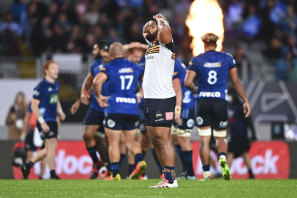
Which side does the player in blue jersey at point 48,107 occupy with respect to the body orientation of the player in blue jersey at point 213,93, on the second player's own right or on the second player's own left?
on the second player's own left

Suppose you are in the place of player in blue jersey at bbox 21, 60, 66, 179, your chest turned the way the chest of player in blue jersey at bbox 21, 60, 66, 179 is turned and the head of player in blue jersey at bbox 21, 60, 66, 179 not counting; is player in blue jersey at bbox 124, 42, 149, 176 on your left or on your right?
on your left

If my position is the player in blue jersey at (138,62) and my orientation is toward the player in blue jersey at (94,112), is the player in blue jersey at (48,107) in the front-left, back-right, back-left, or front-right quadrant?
front-right

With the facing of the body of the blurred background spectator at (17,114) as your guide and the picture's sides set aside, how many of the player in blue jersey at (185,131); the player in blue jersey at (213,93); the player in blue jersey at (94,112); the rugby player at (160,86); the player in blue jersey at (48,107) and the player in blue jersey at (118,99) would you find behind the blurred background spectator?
0

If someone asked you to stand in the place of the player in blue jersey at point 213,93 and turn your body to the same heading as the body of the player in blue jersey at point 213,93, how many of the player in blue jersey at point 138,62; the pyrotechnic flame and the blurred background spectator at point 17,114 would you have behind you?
0

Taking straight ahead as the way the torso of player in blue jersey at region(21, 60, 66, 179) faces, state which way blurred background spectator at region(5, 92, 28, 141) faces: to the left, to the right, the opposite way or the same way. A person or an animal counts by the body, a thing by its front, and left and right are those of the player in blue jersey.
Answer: the same way

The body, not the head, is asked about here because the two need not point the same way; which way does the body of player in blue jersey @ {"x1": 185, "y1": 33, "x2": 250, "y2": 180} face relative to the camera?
away from the camera

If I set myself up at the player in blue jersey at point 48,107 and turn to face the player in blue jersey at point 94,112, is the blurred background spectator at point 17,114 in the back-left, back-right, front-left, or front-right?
back-left

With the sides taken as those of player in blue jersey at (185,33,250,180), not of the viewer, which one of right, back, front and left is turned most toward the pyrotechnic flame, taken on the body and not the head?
front

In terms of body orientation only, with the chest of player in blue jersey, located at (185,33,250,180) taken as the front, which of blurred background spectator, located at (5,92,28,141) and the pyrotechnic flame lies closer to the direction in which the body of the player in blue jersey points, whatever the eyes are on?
the pyrotechnic flame

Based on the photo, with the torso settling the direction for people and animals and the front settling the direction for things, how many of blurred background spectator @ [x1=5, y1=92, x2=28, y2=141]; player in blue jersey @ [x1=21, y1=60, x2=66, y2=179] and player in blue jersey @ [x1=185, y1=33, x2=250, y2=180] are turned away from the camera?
1

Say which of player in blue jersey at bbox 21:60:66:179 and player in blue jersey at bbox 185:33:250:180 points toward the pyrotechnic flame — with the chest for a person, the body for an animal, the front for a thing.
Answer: player in blue jersey at bbox 185:33:250:180

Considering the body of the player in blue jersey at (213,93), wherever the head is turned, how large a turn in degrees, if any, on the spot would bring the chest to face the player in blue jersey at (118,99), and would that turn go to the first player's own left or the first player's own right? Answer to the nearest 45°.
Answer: approximately 90° to the first player's own left

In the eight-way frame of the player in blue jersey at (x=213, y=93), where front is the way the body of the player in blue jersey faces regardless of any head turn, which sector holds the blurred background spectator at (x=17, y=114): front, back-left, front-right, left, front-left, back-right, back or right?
front-left

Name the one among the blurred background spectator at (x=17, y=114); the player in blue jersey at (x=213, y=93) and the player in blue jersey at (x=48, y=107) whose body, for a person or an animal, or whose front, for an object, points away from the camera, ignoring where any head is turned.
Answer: the player in blue jersey at (x=213, y=93)

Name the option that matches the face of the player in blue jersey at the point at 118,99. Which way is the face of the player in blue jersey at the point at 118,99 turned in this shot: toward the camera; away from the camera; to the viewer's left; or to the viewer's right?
away from the camera

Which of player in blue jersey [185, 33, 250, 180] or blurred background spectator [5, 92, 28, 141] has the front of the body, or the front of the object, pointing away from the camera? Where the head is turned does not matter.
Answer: the player in blue jersey

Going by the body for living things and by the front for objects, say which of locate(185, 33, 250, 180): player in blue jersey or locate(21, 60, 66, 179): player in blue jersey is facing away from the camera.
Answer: locate(185, 33, 250, 180): player in blue jersey

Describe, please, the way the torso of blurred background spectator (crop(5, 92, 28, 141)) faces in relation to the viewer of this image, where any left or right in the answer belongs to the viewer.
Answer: facing the viewer and to the right of the viewer
